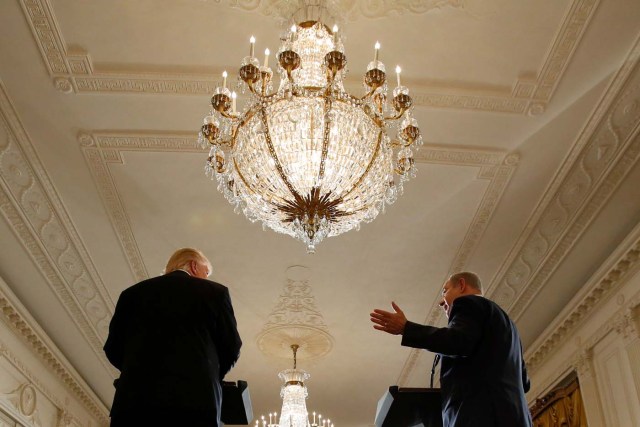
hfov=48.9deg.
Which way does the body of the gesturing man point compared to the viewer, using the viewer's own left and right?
facing away from the viewer and to the left of the viewer

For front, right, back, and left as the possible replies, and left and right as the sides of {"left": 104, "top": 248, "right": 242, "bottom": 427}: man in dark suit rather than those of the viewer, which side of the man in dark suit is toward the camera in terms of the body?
back

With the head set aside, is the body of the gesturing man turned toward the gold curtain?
no

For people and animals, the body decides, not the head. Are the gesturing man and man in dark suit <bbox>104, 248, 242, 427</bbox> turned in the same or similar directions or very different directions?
same or similar directions

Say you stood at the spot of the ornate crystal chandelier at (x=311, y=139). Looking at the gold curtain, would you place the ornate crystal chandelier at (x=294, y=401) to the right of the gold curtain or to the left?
left

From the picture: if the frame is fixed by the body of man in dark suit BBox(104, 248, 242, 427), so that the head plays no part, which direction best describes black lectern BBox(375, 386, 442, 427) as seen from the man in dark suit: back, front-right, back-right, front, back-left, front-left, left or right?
right

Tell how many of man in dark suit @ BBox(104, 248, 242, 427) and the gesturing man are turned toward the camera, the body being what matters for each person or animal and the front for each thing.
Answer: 0

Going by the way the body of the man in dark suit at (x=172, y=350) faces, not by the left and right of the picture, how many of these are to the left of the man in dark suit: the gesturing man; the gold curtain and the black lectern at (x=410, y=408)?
0

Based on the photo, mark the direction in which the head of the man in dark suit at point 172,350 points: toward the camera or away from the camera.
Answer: away from the camera

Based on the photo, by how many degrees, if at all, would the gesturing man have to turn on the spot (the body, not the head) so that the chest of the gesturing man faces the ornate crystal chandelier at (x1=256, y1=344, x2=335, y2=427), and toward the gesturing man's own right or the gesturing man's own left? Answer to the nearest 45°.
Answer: approximately 45° to the gesturing man's own right

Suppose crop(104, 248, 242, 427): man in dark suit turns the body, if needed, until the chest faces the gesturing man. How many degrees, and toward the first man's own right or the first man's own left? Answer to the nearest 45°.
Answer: approximately 90° to the first man's own right

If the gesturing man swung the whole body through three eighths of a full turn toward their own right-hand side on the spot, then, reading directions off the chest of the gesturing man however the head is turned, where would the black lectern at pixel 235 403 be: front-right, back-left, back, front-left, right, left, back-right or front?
back
